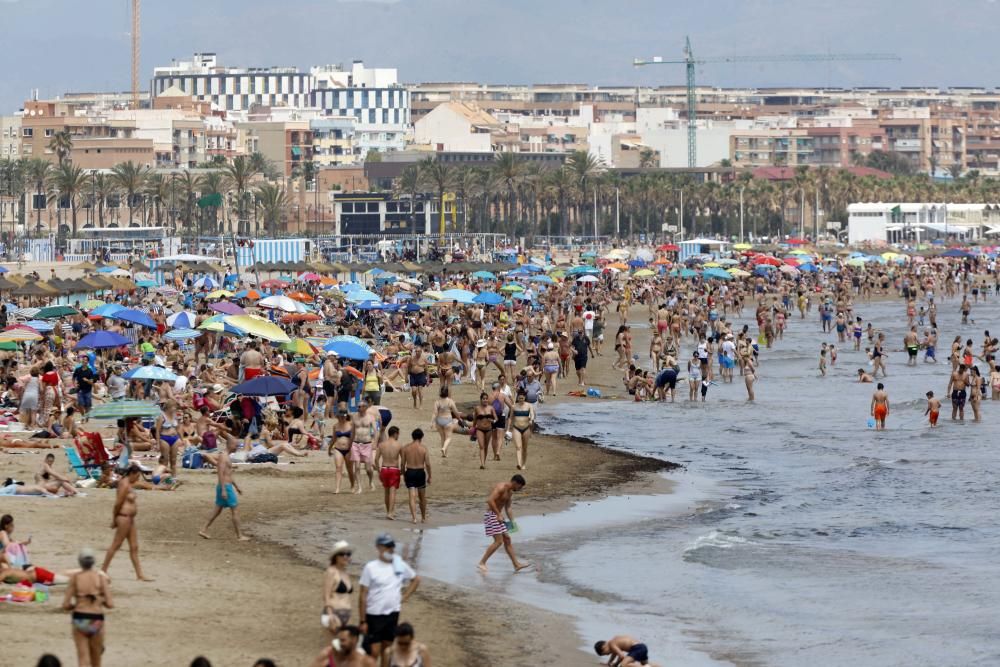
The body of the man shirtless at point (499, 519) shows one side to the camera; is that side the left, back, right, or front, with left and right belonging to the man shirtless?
right

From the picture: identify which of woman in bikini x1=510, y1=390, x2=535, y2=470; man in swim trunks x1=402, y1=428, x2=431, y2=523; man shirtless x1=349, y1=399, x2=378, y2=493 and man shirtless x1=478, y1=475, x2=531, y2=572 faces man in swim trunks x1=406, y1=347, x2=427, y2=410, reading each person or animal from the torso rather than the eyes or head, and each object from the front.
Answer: man in swim trunks x1=402, y1=428, x2=431, y2=523

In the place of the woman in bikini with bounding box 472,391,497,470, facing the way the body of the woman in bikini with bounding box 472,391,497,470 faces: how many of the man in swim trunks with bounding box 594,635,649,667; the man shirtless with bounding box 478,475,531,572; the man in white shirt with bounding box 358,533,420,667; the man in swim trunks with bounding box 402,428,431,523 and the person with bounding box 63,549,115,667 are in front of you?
5

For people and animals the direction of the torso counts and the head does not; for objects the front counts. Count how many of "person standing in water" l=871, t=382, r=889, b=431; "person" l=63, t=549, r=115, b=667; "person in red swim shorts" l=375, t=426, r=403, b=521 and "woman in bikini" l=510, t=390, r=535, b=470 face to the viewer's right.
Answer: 0

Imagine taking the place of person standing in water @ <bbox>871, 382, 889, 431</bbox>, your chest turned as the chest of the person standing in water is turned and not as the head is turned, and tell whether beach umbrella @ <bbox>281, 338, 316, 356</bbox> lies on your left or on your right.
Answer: on your left

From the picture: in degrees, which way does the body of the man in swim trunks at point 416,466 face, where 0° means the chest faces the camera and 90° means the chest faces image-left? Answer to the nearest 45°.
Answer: approximately 180°

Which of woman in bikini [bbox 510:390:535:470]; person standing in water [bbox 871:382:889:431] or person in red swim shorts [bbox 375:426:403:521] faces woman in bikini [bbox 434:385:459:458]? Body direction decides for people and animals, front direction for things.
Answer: the person in red swim shorts

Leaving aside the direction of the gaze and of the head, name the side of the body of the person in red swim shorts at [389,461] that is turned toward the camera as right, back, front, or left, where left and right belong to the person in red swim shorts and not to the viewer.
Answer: back

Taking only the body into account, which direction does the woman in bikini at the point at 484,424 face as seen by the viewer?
toward the camera

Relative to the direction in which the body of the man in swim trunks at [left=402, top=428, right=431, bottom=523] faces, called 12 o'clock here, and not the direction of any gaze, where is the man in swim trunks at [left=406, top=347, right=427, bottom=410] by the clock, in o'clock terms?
the man in swim trunks at [left=406, top=347, right=427, bottom=410] is roughly at 12 o'clock from the man in swim trunks at [left=402, top=428, right=431, bottom=523].

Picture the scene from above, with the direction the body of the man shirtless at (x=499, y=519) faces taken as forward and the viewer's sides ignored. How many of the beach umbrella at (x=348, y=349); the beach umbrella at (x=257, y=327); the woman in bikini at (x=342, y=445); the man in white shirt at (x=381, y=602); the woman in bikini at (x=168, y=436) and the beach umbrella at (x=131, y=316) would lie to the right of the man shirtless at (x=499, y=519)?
1

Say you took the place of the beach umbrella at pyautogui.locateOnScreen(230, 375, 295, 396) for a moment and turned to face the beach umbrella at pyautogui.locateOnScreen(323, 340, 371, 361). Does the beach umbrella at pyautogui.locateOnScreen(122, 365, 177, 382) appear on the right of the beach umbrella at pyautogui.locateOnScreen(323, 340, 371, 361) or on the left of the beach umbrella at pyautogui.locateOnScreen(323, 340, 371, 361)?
left
